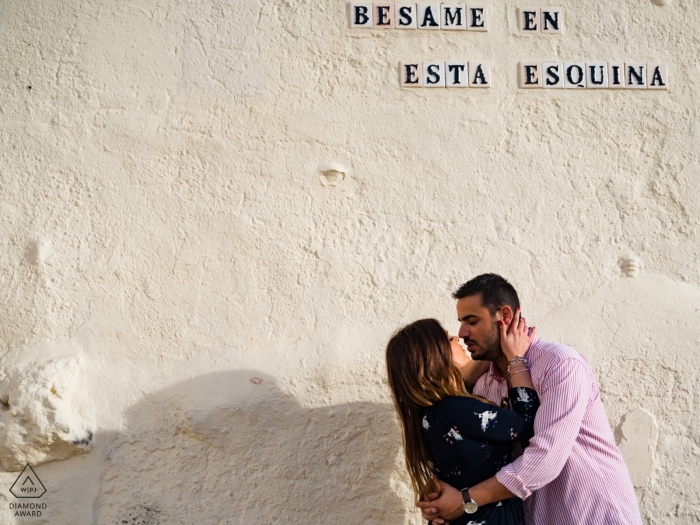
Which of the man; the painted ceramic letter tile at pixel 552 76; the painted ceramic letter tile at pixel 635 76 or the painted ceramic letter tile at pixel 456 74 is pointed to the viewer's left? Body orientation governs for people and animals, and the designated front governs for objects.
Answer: the man

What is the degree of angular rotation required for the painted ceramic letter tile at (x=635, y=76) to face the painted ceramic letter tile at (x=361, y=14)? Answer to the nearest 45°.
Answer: approximately 90° to its right

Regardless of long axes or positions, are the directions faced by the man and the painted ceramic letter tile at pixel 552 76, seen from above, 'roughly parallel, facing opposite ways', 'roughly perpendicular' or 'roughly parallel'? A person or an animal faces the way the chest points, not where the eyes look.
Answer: roughly perpendicular

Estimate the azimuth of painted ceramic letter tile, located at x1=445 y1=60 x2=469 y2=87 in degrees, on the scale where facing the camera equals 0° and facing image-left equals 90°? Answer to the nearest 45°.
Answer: approximately 0°

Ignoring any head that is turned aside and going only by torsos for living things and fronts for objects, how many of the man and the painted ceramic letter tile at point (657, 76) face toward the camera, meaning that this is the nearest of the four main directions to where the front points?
1

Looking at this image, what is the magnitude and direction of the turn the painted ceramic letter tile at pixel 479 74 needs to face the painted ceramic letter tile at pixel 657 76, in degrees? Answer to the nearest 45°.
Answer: approximately 90° to its left

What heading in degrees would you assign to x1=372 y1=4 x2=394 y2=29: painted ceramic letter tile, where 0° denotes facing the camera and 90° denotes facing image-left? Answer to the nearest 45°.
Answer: approximately 0°
